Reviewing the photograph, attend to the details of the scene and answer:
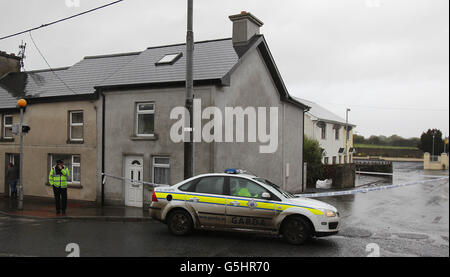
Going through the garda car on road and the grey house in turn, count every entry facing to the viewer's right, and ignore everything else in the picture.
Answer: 1

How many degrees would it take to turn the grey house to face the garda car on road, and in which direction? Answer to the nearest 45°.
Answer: approximately 45° to its left

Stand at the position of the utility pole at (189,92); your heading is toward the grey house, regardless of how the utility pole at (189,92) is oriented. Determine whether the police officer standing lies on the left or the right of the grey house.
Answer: left

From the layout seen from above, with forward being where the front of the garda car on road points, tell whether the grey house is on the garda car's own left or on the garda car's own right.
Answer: on the garda car's own left

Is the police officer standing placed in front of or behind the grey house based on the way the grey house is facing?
in front

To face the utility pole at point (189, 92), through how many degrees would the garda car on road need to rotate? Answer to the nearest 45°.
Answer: approximately 135° to its left

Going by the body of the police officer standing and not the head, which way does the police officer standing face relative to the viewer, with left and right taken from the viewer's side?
facing the viewer

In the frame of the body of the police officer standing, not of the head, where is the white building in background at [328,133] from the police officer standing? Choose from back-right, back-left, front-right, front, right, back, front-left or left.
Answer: back-left

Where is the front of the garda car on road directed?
to the viewer's right
